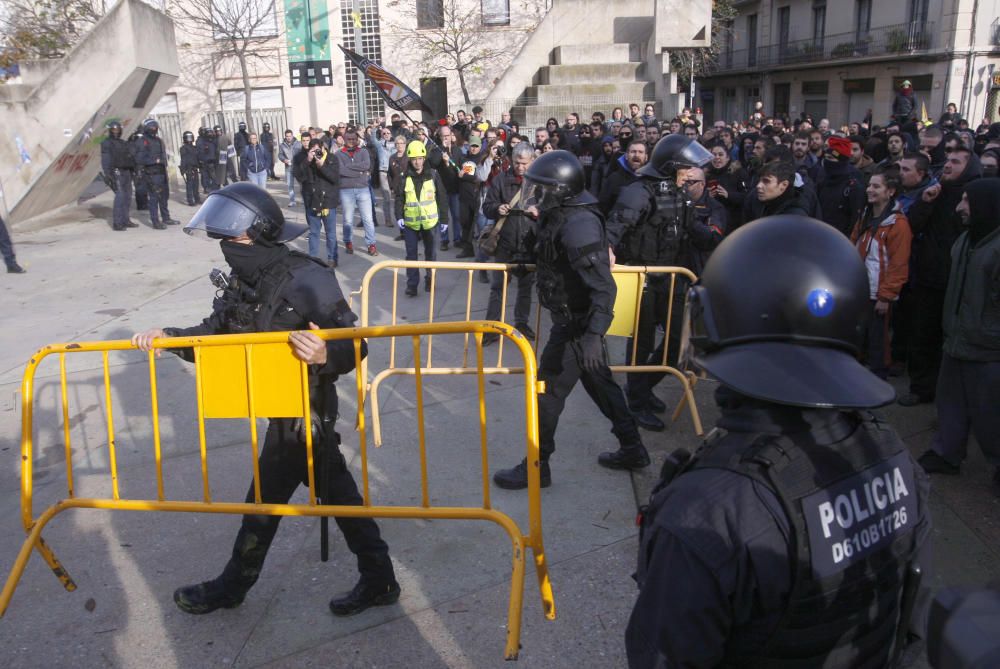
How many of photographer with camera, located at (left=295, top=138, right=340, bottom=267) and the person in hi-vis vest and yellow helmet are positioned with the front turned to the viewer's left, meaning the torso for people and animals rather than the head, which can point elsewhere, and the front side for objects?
0

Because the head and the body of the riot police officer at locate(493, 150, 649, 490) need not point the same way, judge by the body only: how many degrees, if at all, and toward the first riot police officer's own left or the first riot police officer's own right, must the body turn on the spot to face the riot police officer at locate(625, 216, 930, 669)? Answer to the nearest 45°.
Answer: approximately 90° to the first riot police officer's own left

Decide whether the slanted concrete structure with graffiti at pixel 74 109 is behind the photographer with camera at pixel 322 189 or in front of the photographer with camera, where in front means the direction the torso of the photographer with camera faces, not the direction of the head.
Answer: behind

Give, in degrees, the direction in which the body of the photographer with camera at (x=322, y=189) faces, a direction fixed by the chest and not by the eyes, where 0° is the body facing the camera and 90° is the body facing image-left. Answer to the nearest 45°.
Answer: approximately 0°

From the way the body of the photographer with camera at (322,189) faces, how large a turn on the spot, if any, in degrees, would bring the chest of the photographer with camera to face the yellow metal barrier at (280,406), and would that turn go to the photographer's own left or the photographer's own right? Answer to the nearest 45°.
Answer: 0° — they already face it

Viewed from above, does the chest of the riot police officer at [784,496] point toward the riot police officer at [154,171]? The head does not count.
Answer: yes

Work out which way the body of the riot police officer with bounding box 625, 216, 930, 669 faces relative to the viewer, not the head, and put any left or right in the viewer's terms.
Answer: facing away from the viewer and to the left of the viewer

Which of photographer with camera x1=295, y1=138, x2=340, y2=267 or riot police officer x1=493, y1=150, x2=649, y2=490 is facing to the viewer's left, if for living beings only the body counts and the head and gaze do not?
the riot police officer

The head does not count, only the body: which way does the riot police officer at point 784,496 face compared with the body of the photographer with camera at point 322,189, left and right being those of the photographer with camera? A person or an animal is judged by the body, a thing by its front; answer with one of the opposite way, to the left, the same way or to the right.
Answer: the opposite way

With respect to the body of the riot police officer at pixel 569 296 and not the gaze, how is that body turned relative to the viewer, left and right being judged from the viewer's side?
facing to the left of the viewer

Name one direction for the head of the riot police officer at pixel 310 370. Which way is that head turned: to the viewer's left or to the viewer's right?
to the viewer's left

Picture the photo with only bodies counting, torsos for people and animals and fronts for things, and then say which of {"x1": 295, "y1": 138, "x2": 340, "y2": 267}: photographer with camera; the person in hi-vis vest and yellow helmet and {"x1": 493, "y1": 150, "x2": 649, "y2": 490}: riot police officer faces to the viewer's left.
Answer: the riot police officer

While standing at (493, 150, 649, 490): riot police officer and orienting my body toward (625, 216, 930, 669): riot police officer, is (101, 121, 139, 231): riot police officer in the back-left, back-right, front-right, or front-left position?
back-right
